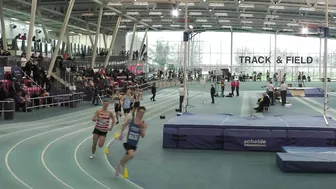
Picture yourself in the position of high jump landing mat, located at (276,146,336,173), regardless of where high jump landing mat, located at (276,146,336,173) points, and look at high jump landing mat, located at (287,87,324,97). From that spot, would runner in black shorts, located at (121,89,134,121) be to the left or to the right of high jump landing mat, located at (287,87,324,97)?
left

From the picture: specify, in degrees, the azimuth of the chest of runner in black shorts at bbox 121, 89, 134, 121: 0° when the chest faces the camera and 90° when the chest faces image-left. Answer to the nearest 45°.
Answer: approximately 0°

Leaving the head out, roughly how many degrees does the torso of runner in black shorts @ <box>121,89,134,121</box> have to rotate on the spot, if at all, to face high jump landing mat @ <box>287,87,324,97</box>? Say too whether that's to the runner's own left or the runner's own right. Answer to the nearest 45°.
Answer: approximately 135° to the runner's own left

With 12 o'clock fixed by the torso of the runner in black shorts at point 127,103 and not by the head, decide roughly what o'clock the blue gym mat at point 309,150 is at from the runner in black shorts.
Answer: The blue gym mat is roughly at 11 o'clock from the runner in black shorts.

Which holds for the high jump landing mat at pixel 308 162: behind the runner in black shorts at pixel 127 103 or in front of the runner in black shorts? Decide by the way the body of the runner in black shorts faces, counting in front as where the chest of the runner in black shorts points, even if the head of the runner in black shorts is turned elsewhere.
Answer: in front

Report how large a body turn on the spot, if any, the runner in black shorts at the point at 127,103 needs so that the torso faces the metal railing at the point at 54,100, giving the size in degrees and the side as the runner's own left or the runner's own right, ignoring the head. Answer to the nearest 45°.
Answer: approximately 135° to the runner's own right

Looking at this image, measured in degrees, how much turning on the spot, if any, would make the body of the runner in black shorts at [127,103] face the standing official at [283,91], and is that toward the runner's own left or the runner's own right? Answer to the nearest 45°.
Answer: approximately 135° to the runner's own left

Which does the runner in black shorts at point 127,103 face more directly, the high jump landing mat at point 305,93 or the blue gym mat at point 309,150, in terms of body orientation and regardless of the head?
the blue gym mat
